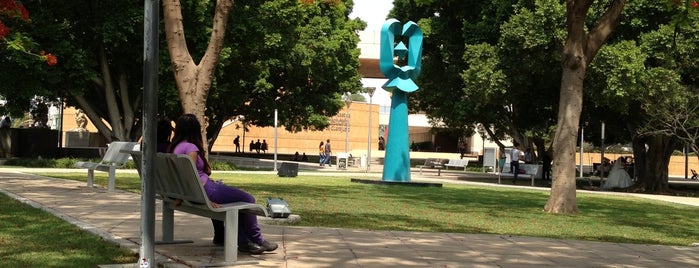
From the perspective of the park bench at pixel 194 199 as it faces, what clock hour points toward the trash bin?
The trash bin is roughly at 11 o'clock from the park bench.

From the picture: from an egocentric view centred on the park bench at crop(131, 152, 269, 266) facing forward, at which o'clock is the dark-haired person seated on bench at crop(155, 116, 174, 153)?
The dark-haired person seated on bench is roughly at 10 o'clock from the park bench.

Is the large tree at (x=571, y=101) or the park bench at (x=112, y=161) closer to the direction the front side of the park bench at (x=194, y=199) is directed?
the large tree

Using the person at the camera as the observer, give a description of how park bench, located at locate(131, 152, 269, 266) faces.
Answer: facing away from the viewer and to the right of the viewer

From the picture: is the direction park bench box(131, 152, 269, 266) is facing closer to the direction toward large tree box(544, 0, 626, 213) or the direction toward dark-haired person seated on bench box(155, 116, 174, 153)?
the large tree

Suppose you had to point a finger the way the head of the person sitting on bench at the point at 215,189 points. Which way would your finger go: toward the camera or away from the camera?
away from the camera

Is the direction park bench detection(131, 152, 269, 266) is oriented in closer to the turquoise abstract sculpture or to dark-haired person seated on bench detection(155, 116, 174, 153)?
the turquoise abstract sculpture

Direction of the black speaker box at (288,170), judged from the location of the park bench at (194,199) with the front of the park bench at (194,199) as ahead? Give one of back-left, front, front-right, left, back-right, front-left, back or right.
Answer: front-left
